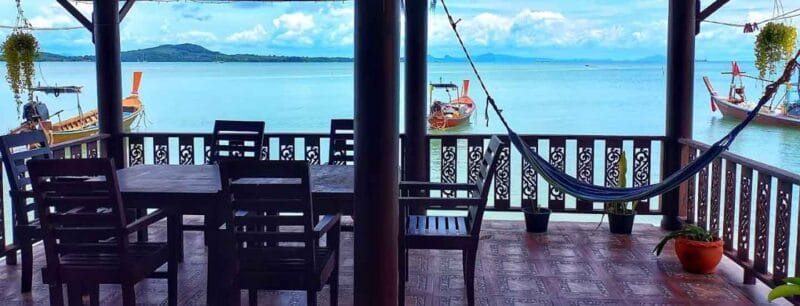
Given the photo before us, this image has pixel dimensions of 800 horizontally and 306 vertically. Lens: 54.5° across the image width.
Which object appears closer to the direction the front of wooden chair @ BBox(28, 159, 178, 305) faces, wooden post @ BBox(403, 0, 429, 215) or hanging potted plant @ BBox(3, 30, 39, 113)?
the wooden post

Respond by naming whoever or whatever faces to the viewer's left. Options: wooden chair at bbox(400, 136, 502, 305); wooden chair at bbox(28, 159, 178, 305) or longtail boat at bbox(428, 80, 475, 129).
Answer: wooden chair at bbox(400, 136, 502, 305)

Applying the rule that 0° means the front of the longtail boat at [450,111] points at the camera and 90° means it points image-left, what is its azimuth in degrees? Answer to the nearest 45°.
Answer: approximately 225°

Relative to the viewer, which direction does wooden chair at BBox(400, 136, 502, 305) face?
to the viewer's left

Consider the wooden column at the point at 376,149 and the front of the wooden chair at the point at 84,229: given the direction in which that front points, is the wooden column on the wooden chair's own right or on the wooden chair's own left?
on the wooden chair's own right

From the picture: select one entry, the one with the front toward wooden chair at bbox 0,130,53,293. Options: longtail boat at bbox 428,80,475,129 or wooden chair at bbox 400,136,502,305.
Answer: wooden chair at bbox 400,136,502,305

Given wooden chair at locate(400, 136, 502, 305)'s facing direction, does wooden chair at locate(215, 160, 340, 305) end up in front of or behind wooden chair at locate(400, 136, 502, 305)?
in front

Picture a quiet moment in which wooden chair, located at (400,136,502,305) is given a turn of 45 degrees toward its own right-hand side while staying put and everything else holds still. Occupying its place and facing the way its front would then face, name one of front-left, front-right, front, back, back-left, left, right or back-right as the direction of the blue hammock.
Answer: right

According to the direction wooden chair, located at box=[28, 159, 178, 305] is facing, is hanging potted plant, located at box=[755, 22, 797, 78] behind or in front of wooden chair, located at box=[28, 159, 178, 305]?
in front

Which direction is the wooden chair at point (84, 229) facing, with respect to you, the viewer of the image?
facing away from the viewer and to the right of the viewer

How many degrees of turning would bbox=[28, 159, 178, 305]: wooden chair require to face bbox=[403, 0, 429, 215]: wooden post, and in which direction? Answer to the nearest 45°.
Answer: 0° — it already faces it

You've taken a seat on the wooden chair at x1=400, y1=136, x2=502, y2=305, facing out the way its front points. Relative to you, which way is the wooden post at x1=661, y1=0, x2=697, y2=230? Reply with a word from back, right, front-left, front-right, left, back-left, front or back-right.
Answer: back-right

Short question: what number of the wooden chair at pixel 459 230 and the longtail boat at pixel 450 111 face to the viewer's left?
1
